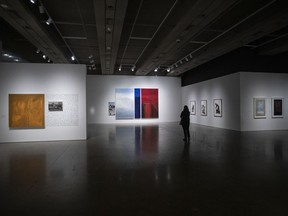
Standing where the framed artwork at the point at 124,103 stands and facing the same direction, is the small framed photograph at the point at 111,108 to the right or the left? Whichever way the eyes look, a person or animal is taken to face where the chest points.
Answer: on its right

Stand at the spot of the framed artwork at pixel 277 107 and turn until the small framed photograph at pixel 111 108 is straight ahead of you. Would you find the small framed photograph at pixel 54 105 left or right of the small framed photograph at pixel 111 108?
left

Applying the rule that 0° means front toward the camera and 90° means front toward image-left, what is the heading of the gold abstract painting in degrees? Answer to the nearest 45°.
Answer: approximately 0°

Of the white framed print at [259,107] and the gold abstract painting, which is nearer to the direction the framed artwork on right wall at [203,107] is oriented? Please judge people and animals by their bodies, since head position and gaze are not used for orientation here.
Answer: the gold abstract painting

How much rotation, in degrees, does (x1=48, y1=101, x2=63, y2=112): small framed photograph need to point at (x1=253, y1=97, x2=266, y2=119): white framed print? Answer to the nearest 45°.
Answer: approximately 90° to its left

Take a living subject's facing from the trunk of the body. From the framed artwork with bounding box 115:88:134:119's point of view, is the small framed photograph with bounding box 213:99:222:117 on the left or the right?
on its left

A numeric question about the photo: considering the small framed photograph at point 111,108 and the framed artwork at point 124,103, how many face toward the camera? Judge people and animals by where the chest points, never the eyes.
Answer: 2

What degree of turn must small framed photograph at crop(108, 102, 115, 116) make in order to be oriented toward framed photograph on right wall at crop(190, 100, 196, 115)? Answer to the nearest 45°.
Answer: approximately 90° to its left
